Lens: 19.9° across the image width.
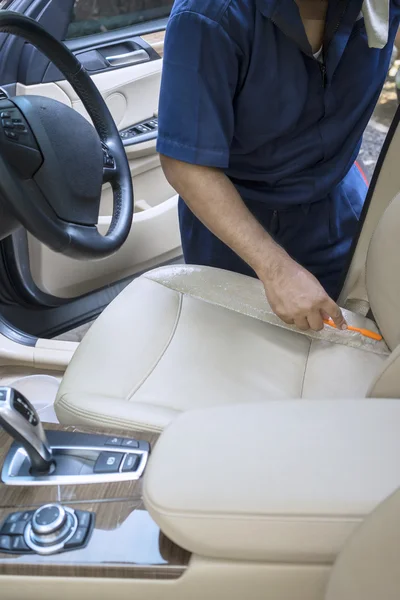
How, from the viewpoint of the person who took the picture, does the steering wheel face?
facing the viewer and to the right of the viewer

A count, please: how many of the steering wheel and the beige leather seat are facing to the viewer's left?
1

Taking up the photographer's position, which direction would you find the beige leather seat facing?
facing to the left of the viewer
